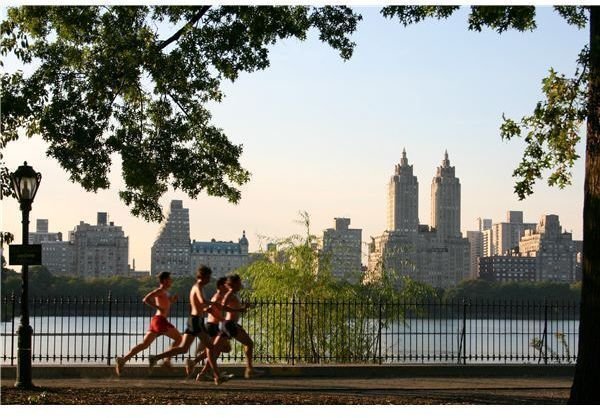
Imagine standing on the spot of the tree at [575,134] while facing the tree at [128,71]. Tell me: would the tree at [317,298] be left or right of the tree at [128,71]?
right

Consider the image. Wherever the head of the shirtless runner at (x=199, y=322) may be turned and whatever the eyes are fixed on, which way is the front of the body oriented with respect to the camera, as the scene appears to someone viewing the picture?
to the viewer's right

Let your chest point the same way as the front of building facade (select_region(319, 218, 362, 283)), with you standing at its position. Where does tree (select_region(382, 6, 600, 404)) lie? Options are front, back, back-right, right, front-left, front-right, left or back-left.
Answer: front

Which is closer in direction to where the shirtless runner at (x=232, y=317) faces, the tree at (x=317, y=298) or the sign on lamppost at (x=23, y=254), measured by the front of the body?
the tree

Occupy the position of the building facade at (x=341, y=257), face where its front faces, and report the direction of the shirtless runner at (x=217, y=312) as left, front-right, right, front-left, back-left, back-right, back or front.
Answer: front

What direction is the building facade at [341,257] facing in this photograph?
toward the camera

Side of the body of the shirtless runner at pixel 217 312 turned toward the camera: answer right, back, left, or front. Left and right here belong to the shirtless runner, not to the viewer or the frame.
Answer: right

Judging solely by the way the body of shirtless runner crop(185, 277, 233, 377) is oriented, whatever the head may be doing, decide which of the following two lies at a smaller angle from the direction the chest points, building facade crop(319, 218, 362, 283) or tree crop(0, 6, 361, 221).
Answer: the building facade

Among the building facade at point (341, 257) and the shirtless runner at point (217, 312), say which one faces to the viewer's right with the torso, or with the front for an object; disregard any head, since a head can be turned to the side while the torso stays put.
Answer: the shirtless runner

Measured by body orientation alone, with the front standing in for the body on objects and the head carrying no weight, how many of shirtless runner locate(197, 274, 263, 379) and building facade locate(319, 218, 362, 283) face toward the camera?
1

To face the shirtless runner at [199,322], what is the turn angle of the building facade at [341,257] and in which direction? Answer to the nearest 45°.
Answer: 0° — it already faces them

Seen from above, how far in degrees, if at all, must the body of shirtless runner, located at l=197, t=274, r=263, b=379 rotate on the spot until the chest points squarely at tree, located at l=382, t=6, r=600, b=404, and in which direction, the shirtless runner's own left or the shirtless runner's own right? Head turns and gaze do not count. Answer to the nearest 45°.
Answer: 0° — they already face it

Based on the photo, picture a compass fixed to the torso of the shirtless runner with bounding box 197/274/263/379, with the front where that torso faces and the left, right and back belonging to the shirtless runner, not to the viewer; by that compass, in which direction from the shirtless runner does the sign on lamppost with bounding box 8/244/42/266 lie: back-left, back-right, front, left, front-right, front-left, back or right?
back

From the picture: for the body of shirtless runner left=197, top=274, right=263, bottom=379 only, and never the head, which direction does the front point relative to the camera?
to the viewer's right
